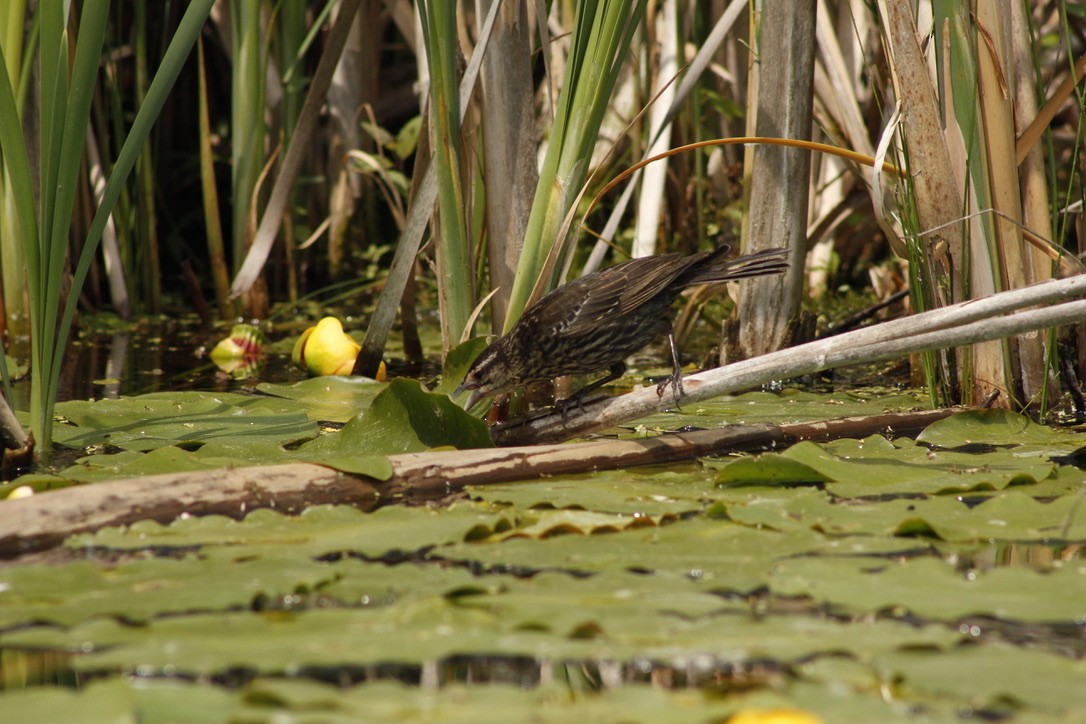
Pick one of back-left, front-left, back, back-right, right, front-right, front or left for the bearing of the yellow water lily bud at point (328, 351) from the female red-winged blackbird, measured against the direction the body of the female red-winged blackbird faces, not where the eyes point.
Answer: front-right

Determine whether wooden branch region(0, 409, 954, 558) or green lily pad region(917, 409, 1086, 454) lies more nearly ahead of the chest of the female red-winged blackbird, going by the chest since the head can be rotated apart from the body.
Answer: the wooden branch

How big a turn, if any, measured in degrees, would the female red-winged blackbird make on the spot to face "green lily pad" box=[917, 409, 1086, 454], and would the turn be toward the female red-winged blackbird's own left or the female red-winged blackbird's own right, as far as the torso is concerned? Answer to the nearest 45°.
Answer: approximately 180°

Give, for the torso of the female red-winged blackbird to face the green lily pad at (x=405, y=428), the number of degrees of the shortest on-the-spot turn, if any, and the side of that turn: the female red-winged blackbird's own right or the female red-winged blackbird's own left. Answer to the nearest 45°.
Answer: approximately 45° to the female red-winged blackbird's own left

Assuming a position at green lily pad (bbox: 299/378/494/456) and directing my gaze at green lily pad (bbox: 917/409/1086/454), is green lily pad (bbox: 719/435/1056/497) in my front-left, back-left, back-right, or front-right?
front-right

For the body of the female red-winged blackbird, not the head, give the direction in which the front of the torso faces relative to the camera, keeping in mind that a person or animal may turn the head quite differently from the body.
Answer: to the viewer's left

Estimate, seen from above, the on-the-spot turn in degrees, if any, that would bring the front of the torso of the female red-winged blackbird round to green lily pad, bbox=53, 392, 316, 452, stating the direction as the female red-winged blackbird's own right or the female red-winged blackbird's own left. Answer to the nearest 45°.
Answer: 0° — it already faces it

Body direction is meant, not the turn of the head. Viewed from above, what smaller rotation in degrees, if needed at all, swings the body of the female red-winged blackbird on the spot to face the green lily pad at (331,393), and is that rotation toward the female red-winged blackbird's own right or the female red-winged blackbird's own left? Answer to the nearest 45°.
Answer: approximately 45° to the female red-winged blackbird's own right

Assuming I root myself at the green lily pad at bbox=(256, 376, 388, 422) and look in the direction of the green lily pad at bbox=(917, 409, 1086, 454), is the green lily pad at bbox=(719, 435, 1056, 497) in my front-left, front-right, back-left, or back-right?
front-right

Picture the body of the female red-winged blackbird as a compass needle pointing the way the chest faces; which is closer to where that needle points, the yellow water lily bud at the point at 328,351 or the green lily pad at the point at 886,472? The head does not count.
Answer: the yellow water lily bud
